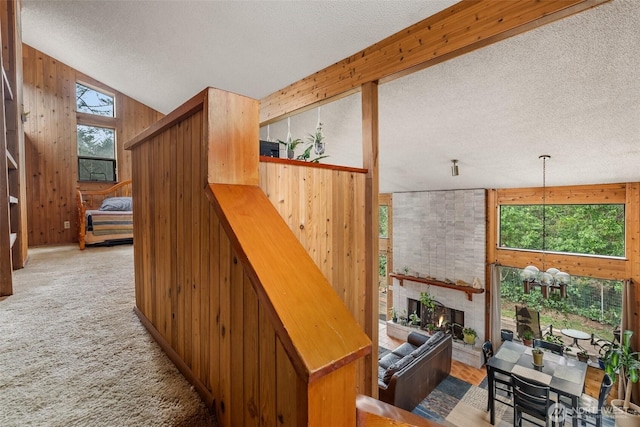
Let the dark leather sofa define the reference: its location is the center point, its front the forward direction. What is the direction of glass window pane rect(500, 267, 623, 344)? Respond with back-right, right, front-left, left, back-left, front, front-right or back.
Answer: right

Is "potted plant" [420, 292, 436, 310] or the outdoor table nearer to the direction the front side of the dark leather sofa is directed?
the potted plant

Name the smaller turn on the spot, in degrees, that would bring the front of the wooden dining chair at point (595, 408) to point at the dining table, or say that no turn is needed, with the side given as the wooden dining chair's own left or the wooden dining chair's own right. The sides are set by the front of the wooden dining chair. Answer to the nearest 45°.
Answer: approximately 45° to the wooden dining chair's own left

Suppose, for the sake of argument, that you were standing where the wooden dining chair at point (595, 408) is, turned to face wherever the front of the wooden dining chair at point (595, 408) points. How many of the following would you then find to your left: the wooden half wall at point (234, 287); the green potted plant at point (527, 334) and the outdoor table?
1

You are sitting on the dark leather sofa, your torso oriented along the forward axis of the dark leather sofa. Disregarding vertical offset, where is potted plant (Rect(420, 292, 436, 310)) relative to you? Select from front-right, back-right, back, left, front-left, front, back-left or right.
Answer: front-right

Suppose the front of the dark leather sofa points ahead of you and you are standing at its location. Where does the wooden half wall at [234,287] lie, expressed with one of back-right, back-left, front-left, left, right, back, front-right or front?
back-left

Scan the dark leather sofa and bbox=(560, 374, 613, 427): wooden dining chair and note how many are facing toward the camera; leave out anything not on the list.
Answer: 0

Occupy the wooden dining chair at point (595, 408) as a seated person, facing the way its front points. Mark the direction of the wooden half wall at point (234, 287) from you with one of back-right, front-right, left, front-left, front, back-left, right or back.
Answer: left

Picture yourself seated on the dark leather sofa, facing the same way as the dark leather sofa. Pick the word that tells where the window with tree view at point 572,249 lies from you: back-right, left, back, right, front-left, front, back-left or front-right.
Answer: right

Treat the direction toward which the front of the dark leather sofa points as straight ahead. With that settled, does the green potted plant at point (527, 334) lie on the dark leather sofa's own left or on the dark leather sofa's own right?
on the dark leather sofa's own right

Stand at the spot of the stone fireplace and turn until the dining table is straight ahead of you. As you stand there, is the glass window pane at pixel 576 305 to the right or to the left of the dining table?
left
